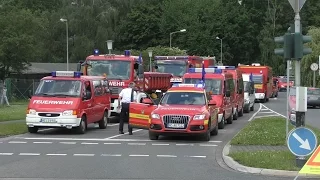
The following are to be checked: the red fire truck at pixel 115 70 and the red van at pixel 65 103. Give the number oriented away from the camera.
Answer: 0

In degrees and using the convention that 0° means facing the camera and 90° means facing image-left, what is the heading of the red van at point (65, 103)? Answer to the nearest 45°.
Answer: approximately 45°

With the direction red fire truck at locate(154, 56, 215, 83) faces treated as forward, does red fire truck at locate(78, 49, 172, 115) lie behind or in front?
in front

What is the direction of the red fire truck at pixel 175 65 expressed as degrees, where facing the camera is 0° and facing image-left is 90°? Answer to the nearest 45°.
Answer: approximately 45°

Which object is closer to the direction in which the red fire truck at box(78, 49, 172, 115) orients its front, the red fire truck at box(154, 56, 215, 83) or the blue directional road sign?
the blue directional road sign
